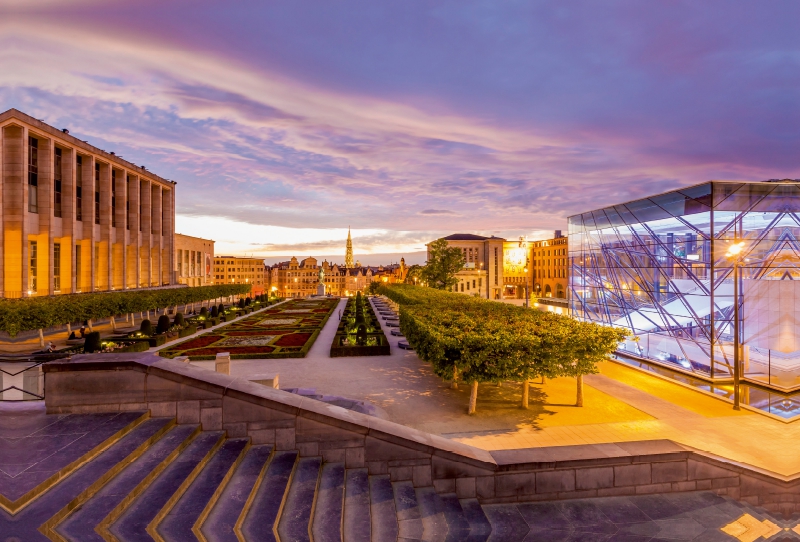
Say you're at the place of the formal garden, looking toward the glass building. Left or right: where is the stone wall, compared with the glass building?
right

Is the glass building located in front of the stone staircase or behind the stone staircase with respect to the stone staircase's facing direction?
in front
